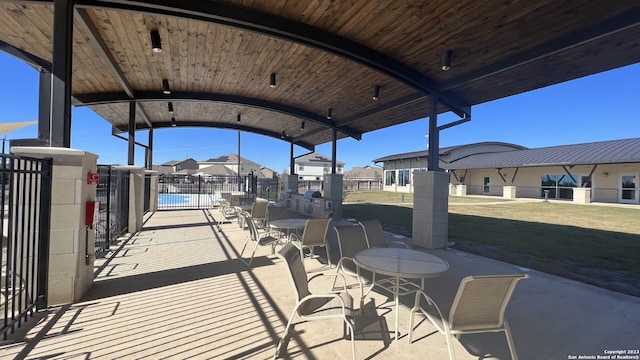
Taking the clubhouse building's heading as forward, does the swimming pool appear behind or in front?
in front

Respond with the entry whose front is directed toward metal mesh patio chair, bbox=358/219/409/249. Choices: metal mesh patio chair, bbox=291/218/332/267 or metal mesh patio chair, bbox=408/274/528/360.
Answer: metal mesh patio chair, bbox=408/274/528/360

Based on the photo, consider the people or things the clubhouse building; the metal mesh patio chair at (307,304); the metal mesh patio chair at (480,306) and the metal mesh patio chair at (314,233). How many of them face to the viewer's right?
1

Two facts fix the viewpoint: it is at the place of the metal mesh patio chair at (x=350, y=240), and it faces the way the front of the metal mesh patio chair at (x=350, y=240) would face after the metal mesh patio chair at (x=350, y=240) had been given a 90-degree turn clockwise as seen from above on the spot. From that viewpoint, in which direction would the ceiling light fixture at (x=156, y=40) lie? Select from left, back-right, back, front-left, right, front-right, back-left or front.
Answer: front-right

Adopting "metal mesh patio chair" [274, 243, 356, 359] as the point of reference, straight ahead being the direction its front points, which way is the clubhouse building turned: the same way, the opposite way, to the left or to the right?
the opposite way

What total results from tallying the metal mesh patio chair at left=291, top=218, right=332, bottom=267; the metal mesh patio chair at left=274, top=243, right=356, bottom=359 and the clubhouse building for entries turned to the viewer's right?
1

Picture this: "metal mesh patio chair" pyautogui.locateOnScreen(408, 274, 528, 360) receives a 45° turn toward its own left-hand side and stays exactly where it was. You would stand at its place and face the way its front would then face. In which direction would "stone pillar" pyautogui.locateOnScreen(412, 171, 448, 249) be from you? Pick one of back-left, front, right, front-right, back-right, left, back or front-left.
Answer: right

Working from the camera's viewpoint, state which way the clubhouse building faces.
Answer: facing the viewer and to the left of the viewer

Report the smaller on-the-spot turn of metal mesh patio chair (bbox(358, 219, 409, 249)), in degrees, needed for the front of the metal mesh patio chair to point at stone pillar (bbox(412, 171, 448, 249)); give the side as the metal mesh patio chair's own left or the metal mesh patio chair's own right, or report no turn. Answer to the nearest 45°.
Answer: approximately 90° to the metal mesh patio chair's own left

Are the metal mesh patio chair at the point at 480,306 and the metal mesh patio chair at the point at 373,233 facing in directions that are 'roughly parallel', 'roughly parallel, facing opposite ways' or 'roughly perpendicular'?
roughly parallel, facing opposite ways

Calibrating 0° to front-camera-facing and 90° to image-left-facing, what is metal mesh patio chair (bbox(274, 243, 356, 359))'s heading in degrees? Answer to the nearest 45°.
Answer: approximately 270°

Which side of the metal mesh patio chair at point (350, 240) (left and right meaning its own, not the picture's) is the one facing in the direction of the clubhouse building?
left

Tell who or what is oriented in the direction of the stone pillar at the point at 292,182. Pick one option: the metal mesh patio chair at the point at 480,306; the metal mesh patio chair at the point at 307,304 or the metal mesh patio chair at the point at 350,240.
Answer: the metal mesh patio chair at the point at 480,306

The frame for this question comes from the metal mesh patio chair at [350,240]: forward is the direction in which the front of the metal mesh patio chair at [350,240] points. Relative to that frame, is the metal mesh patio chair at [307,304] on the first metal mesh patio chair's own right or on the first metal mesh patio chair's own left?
on the first metal mesh patio chair's own right
